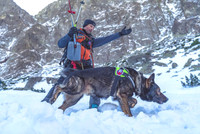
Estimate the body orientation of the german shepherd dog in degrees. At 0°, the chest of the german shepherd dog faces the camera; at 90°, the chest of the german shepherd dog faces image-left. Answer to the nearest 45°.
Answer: approximately 270°

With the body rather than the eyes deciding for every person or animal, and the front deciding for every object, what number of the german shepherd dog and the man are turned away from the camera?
0

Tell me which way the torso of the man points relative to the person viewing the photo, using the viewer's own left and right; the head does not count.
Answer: facing the viewer and to the right of the viewer
